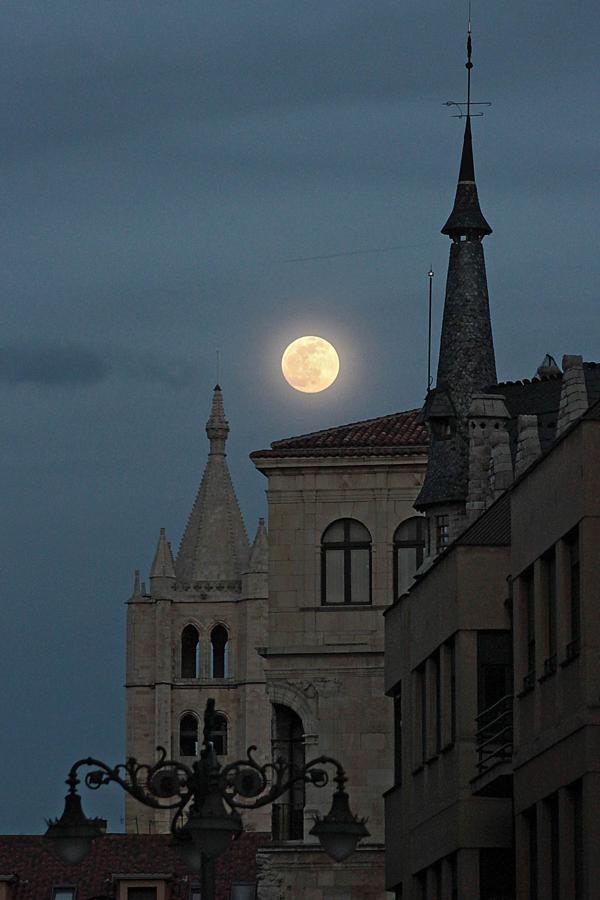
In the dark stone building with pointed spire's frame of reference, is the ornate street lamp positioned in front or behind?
in front

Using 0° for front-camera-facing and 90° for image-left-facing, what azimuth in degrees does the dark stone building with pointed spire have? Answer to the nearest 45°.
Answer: approximately 45°
